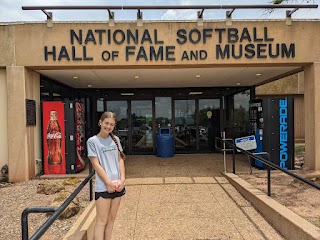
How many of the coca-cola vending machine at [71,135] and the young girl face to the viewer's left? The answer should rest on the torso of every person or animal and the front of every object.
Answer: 0

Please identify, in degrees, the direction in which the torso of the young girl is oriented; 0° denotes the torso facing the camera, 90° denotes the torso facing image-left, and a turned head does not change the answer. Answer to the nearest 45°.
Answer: approximately 315°

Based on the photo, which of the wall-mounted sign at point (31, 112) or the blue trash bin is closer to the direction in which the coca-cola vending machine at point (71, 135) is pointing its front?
the blue trash bin

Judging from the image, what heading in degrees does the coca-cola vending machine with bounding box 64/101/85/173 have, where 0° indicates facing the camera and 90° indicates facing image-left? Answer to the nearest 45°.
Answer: approximately 270°
